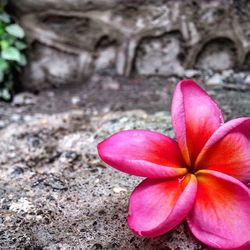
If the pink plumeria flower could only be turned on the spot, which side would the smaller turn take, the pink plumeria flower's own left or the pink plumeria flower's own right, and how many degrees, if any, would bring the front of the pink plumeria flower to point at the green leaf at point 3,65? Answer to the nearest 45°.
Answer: approximately 135° to the pink plumeria flower's own right

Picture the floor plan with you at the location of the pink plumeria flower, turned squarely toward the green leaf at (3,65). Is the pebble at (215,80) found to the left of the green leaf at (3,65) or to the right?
right

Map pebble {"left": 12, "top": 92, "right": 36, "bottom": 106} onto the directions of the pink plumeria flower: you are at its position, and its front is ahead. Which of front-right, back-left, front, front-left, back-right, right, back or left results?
back-right

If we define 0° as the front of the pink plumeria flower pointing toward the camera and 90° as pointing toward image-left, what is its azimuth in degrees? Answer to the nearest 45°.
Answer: approximately 0°

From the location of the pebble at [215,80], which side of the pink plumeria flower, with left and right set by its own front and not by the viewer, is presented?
back

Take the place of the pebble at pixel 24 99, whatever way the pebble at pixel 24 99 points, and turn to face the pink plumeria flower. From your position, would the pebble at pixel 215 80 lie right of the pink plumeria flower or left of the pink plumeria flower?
left
